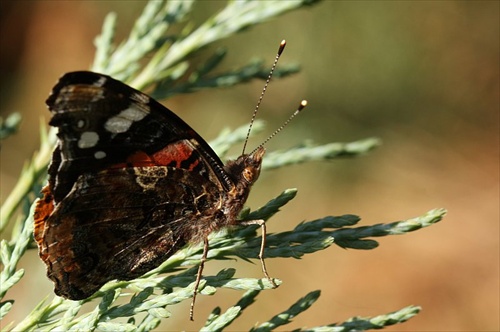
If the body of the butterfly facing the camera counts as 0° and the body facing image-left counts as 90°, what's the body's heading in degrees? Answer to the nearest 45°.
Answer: approximately 270°
